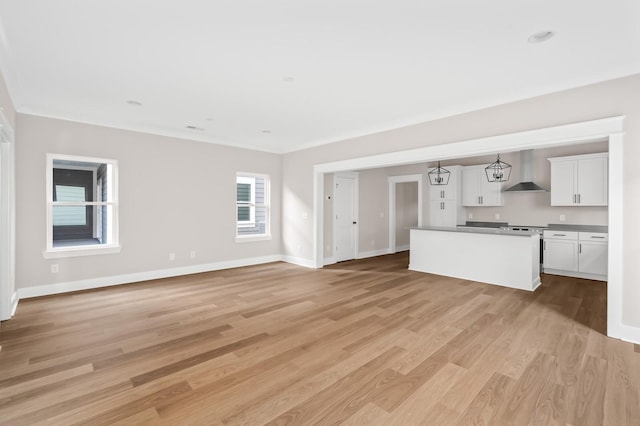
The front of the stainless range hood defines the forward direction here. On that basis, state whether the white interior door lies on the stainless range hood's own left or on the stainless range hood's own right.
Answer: on the stainless range hood's own right

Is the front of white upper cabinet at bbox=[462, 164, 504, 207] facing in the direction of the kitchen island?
yes

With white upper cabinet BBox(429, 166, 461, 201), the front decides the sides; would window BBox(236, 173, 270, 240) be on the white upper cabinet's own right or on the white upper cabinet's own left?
on the white upper cabinet's own right

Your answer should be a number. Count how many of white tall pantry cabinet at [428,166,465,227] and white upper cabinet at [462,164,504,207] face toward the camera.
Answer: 2

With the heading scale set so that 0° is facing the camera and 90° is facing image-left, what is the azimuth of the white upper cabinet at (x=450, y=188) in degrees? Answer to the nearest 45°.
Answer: approximately 0°

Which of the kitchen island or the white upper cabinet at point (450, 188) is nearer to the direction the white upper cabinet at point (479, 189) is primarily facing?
the kitchen island

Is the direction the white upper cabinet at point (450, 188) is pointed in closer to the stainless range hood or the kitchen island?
the kitchen island
